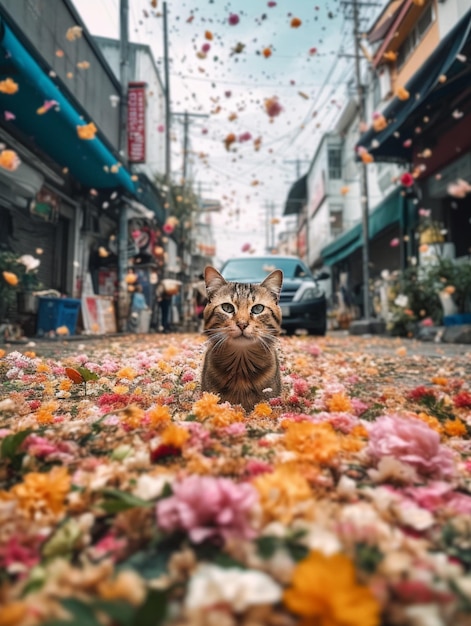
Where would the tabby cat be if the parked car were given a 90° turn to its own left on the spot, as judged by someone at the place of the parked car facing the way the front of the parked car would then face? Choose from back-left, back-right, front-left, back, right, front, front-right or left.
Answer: right

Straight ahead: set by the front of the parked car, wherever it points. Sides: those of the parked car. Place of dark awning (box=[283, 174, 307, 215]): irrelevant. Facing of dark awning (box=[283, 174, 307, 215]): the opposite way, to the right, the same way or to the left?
to the right

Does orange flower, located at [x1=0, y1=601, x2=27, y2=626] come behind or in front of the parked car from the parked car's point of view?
in front

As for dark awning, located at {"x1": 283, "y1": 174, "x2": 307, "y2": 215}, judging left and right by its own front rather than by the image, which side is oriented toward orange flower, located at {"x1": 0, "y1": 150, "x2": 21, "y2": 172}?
left

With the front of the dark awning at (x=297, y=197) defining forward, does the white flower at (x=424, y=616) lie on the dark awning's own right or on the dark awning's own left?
on the dark awning's own left

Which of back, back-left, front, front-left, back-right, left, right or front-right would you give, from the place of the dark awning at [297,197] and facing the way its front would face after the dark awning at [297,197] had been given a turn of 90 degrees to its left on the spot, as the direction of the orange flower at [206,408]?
front

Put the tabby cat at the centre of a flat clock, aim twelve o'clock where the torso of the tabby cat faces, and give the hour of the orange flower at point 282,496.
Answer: The orange flower is roughly at 12 o'clock from the tabby cat.

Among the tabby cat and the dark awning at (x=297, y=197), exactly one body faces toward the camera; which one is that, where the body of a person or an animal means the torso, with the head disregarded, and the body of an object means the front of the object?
the tabby cat

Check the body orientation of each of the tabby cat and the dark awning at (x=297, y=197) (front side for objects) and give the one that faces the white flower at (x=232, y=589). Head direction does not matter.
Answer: the tabby cat

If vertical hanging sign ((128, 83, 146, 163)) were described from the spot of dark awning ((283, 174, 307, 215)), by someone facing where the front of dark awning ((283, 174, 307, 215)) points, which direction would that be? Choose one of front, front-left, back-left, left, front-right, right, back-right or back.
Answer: left

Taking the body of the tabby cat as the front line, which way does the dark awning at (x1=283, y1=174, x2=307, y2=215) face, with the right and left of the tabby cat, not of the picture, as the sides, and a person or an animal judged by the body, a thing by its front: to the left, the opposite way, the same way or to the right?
to the right

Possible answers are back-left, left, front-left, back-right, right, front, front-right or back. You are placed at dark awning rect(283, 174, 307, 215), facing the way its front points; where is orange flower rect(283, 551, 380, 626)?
left

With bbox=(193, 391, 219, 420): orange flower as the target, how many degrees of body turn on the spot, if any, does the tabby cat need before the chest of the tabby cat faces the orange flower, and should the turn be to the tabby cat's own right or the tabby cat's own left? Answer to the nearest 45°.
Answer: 0° — it already faces it

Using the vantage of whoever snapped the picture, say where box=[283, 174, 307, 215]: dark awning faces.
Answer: facing to the left of the viewer

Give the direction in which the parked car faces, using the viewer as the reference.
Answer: facing the viewer

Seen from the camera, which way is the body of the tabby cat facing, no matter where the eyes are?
toward the camera

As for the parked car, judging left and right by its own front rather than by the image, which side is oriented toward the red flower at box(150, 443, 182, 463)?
front
